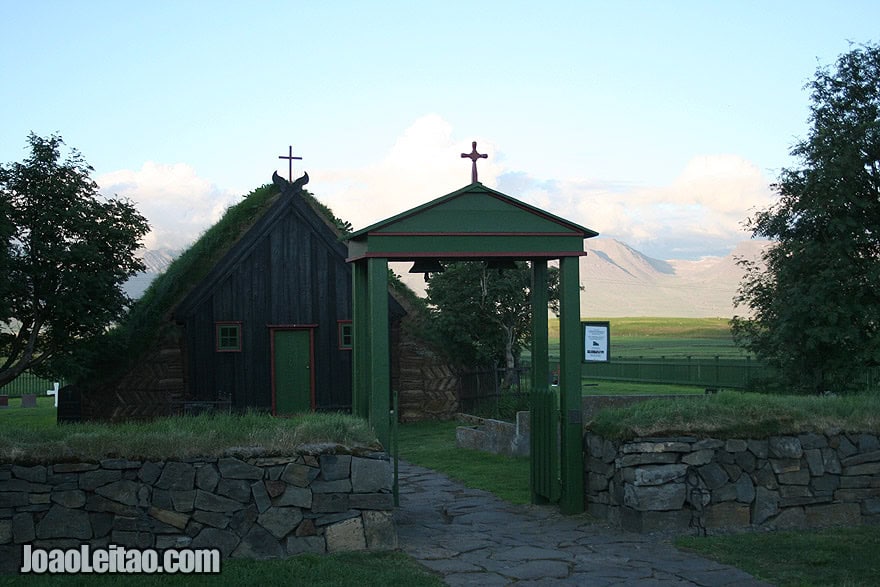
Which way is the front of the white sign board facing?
toward the camera

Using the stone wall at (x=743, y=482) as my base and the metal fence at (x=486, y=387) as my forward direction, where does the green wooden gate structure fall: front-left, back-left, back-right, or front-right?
front-left

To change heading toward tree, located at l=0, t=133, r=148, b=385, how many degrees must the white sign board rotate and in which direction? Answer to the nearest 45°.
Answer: approximately 135° to its right

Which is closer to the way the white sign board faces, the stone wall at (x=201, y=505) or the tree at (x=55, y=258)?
the stone wall

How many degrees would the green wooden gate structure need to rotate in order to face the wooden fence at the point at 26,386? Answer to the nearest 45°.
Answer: approximately 135° to its right

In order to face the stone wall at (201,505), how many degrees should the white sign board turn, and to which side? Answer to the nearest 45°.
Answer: approximately 45° to its right

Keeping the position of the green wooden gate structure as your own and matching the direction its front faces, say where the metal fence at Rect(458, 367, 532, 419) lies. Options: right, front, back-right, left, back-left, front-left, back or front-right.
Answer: back

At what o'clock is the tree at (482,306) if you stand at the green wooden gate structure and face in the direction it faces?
The tree is roughly at 6 o'clock from the green wooden gate structure.

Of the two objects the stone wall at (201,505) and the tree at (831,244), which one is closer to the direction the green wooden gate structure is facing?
the stone wall

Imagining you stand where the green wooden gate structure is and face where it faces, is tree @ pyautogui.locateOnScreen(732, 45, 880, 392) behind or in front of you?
behind

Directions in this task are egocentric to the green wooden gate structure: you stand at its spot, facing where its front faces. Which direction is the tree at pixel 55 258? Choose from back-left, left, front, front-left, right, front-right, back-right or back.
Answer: back-right

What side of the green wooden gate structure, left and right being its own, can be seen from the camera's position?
front
